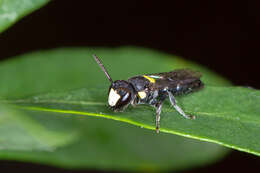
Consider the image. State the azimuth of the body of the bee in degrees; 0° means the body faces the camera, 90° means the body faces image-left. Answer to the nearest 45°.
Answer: approximately 45°

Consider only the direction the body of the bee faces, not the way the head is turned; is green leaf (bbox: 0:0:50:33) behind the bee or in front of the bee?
in front
